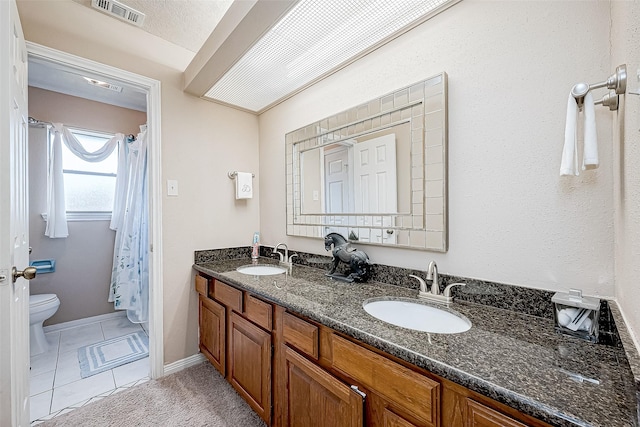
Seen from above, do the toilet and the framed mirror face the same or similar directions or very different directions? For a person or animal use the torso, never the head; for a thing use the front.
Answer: very different directions

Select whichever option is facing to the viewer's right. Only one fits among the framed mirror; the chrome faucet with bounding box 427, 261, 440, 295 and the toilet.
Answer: the toilet

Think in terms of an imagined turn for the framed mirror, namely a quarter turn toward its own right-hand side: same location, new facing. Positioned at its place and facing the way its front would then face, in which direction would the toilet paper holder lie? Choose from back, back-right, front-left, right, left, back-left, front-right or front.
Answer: front-left

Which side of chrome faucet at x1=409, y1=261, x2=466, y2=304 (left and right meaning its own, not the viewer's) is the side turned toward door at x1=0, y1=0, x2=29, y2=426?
front

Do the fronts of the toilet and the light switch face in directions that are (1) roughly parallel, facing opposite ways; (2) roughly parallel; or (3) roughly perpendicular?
roughly perpendicular

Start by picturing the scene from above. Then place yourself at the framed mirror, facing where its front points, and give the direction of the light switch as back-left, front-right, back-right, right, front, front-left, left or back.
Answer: front-right

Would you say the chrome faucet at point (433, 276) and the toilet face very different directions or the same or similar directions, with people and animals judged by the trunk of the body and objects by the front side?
very different directions

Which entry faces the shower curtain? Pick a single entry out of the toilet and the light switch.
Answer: the toilet

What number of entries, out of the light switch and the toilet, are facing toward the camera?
1

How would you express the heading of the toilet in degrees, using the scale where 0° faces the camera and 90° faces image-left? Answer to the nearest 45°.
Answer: approximately 270°
